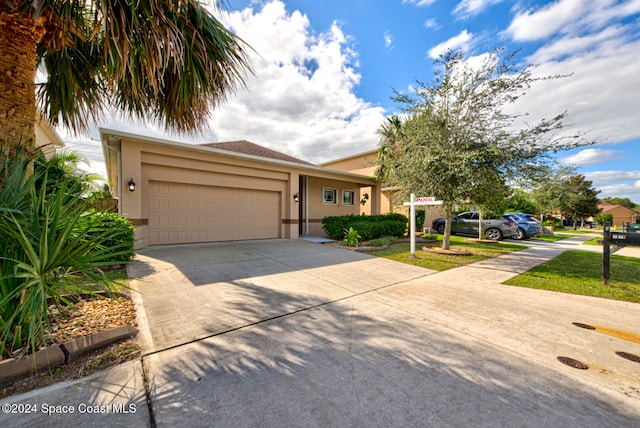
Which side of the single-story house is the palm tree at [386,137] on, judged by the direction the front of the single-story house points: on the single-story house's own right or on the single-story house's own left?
on the single-story house's own left

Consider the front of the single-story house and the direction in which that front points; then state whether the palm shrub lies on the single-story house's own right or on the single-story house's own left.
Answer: on the single-story house's own right

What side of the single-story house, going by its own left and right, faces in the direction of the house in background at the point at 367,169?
left

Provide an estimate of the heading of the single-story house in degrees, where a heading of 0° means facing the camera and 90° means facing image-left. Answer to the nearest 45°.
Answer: approximately 315°

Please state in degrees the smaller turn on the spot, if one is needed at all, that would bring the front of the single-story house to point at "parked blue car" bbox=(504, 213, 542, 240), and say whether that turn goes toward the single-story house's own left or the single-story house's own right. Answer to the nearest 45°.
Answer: approximately 45° to the single-story house's own left

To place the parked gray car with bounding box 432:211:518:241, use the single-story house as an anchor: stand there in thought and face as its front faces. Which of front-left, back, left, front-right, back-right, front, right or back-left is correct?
front-left

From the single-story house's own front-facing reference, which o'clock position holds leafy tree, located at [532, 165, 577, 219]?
The leafy tree is roughly at 10 o'clock from the single-story house.

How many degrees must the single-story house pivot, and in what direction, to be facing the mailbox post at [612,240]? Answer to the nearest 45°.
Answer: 0° — it already faces it

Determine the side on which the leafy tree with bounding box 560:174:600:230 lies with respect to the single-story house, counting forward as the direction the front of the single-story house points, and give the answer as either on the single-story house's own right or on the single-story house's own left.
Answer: on the single-story house's own left

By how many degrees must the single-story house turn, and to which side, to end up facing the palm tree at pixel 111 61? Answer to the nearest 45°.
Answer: approximately 45° to its right

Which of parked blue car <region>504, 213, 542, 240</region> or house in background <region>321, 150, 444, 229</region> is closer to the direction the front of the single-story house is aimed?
the parked blue car

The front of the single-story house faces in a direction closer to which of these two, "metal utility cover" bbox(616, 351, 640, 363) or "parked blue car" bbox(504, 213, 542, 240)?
the metal utility cover

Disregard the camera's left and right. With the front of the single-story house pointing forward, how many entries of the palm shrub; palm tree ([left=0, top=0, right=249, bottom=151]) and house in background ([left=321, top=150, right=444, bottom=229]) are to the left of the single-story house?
1

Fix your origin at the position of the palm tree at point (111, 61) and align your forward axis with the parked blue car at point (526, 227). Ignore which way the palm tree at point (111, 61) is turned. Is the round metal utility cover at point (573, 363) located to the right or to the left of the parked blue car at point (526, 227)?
right
